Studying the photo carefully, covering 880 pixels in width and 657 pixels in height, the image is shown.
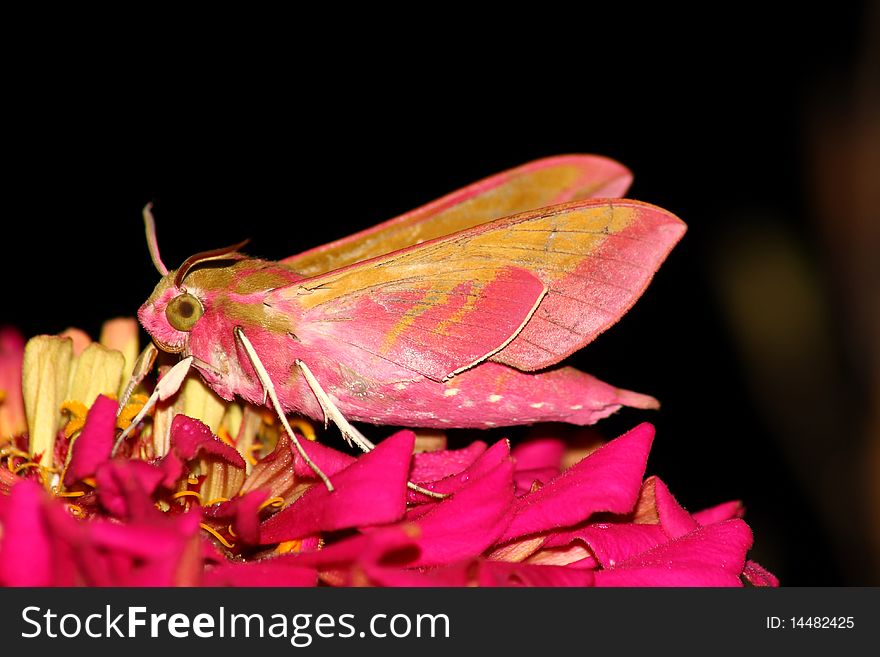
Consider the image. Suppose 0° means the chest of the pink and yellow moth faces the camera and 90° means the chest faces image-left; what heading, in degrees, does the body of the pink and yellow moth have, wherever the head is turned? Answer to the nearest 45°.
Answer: approximately 90°
